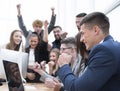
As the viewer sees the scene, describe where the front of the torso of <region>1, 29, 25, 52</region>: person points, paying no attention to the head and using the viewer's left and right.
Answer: facing the viewer and to the right of the viewer

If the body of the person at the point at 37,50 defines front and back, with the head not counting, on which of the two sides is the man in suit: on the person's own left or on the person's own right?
on the person's own left

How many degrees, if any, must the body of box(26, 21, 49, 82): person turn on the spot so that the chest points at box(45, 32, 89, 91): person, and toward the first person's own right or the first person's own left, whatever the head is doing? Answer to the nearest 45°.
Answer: approximately 45° to the first person's own left

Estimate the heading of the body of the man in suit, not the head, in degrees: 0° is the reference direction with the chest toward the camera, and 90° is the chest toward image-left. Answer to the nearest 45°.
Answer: approximately 90°

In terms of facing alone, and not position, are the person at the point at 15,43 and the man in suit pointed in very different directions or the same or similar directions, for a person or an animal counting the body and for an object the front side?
very different directions

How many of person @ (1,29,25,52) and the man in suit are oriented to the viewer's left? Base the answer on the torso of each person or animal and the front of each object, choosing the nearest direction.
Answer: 1

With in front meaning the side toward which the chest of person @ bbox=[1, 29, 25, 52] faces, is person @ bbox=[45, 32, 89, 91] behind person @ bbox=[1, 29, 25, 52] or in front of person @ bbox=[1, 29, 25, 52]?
in front

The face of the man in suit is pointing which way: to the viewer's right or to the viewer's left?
to the viewer's left

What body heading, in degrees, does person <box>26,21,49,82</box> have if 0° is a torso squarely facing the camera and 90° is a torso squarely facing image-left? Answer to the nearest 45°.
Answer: approximately 45°
